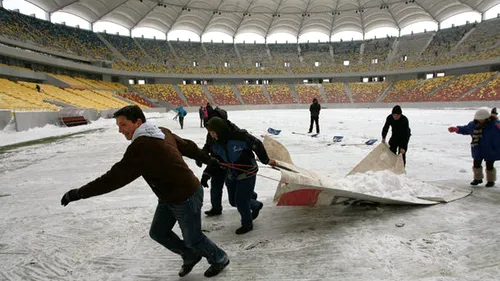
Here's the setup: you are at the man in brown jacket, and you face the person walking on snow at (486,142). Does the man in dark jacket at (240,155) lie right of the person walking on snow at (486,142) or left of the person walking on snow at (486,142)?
left

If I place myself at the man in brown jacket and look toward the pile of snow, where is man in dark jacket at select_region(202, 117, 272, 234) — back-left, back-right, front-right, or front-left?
front-left

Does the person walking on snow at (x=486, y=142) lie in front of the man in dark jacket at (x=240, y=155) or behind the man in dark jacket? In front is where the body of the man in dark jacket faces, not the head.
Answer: behind

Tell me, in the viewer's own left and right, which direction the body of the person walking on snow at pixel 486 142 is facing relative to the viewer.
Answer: facing the viewer and to the left of the viewer

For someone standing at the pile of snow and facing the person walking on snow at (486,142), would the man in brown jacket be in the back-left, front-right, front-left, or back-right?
back-right

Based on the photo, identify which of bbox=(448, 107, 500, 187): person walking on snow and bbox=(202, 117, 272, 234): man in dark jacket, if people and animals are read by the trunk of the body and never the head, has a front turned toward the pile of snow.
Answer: the person walking on snow

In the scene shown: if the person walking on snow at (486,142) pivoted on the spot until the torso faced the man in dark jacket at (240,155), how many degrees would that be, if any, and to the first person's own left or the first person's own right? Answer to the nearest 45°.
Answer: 0° — they already face them

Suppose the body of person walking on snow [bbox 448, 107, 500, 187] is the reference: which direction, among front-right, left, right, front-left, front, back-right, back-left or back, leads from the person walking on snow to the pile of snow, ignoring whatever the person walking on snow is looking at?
front

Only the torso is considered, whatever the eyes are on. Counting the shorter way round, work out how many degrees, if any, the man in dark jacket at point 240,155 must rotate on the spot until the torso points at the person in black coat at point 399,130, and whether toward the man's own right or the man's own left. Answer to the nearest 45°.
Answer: approximately 180°

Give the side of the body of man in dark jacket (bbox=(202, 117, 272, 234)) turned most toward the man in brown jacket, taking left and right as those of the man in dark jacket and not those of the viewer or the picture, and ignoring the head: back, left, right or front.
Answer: front

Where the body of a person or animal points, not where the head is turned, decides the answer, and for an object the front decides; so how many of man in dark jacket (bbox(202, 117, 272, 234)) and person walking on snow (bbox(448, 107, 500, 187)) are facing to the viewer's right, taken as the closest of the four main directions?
0
